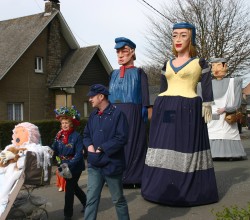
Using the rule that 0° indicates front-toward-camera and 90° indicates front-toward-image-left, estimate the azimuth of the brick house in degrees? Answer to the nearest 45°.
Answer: approximately 315°

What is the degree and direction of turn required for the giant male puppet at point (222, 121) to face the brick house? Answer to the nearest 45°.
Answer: approximately 90° to its right

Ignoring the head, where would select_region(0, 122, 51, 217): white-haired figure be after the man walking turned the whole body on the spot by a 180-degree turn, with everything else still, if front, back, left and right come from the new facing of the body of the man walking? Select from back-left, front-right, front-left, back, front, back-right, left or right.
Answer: back-left

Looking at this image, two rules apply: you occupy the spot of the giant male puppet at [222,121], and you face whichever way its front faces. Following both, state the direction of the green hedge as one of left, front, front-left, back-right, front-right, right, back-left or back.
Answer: front-right

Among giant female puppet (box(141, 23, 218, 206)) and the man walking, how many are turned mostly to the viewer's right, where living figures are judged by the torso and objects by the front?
0

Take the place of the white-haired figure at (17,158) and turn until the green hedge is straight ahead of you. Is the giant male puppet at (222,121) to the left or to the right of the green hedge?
right

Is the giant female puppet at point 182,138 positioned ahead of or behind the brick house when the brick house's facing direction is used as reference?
ahead

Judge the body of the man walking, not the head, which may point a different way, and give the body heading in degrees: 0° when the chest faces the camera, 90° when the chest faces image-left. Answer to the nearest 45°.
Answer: approximately 45°

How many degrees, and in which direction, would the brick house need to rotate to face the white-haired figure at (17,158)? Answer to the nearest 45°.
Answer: approximately 45° to its right

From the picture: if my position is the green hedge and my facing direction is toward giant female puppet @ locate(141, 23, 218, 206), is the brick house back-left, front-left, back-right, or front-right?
back-left

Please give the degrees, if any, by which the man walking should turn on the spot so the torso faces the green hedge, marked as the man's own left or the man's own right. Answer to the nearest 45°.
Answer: approximately 135° to the man's own right
